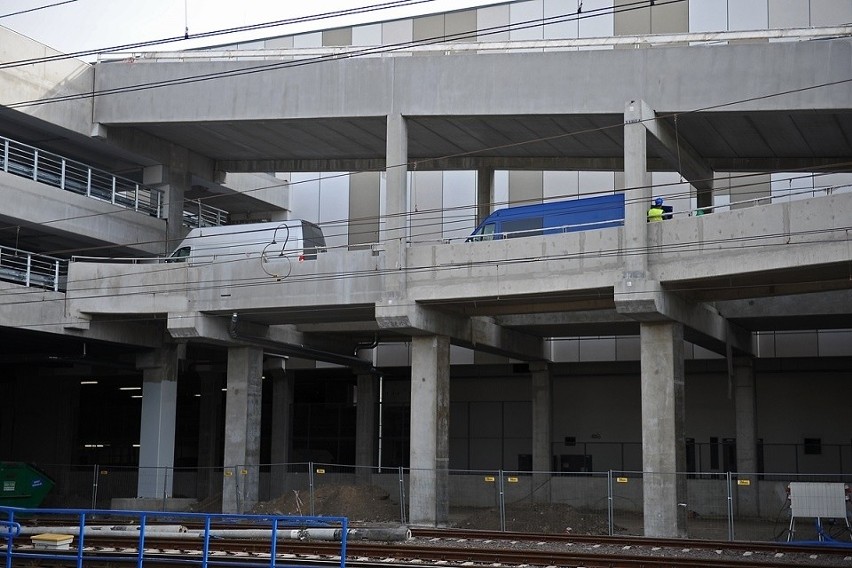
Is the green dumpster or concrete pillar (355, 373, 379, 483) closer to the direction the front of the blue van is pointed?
the green dumpster

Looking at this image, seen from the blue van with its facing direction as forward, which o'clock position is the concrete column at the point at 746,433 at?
The concrete column is roughly at 4 o'clock from the blue van.

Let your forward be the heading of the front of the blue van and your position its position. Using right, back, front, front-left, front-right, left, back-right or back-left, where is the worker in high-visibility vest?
back-left

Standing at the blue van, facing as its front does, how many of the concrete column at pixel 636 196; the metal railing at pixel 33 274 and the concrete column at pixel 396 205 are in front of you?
2

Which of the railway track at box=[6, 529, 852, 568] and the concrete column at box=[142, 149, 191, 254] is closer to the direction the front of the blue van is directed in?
the concrete column

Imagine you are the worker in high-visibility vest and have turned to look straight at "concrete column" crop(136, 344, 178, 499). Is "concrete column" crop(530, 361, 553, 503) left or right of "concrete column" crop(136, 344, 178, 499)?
right

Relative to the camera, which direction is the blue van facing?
to the viewer's left

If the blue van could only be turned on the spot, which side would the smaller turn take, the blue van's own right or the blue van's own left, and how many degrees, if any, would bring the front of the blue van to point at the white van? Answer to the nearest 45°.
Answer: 0° — it already faces it

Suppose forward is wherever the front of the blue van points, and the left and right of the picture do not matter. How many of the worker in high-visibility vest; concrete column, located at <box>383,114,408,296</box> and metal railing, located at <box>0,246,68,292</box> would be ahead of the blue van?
2
